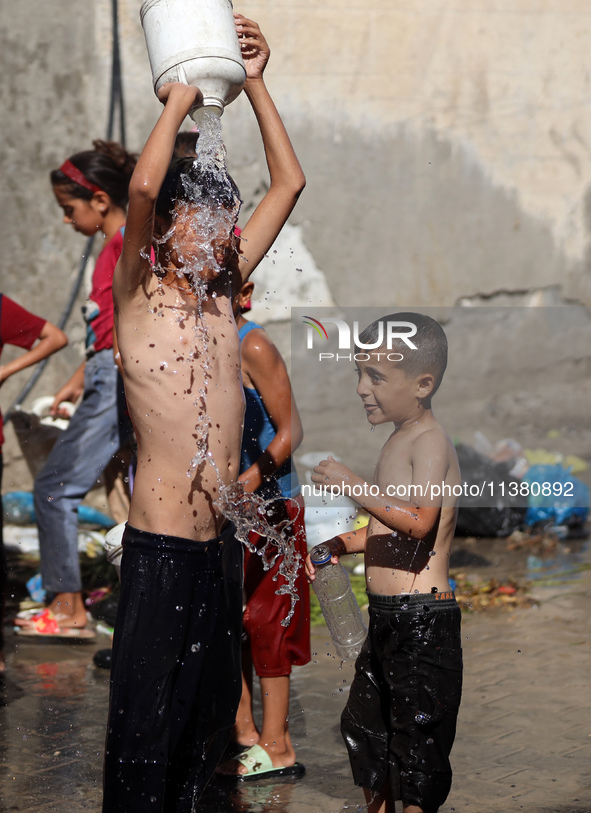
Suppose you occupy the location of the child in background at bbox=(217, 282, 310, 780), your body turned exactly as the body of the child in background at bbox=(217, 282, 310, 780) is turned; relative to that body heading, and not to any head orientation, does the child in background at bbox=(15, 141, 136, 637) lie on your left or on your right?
on your right
